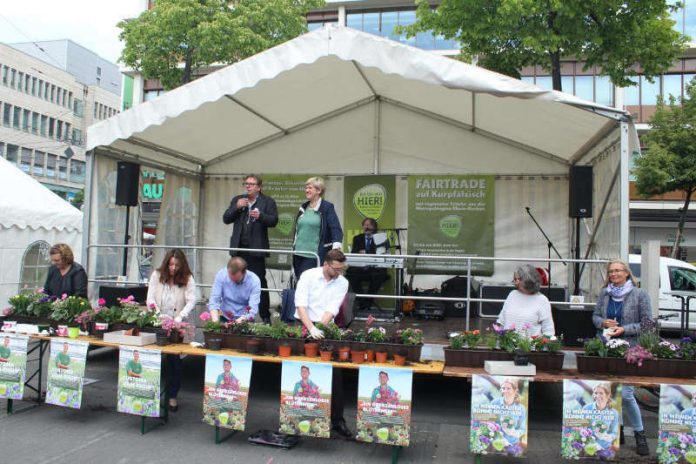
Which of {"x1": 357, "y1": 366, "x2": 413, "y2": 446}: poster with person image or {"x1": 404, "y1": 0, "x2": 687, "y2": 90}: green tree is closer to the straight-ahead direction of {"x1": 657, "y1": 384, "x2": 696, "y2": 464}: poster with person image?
the poster with person image

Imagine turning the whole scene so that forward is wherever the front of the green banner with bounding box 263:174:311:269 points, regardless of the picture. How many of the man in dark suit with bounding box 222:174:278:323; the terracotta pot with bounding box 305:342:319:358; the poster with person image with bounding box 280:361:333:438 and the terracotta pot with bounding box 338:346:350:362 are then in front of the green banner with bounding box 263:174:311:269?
4

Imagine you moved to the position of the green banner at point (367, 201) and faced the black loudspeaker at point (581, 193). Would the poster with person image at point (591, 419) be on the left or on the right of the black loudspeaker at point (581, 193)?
right

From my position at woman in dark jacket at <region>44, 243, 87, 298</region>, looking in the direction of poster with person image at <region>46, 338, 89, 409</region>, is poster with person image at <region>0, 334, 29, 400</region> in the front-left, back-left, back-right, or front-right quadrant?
front-right

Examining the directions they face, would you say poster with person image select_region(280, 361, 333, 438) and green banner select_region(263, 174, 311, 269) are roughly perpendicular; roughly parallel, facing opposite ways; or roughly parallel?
roughly parallel

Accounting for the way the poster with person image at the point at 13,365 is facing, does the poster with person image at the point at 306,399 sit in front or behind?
in front

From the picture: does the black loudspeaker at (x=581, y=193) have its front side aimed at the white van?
no

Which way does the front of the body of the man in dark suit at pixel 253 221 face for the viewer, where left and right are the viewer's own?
facing the viewer

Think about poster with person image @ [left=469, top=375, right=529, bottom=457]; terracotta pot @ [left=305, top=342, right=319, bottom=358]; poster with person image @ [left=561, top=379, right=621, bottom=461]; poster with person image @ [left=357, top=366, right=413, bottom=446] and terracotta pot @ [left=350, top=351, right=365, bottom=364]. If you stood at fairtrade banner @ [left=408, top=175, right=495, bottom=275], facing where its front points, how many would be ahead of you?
5

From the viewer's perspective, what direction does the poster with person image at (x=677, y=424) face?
toward the camera

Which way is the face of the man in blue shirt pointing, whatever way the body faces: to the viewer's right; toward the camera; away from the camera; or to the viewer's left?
toward the camera

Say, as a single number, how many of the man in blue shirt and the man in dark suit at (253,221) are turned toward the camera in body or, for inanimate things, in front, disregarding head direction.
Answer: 2

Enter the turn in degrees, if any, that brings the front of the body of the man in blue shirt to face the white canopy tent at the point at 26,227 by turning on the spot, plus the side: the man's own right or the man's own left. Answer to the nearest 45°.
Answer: approximately 135° to the man's own right

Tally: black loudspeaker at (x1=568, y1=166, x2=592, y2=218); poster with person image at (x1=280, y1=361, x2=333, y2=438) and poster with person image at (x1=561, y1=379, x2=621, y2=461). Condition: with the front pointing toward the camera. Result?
3

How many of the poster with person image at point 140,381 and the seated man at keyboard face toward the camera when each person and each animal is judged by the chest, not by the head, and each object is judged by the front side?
2

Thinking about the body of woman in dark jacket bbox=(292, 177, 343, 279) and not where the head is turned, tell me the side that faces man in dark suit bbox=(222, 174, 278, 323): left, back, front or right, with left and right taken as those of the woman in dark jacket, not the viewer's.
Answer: right

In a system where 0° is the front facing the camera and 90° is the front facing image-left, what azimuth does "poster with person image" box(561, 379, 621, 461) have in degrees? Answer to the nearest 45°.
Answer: approximately 0°

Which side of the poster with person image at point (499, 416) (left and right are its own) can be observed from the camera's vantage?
front

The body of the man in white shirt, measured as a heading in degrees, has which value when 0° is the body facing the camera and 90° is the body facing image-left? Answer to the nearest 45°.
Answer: approximately 315°

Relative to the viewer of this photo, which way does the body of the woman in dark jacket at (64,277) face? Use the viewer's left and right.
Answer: facing the viewer and to the left of the viewer
